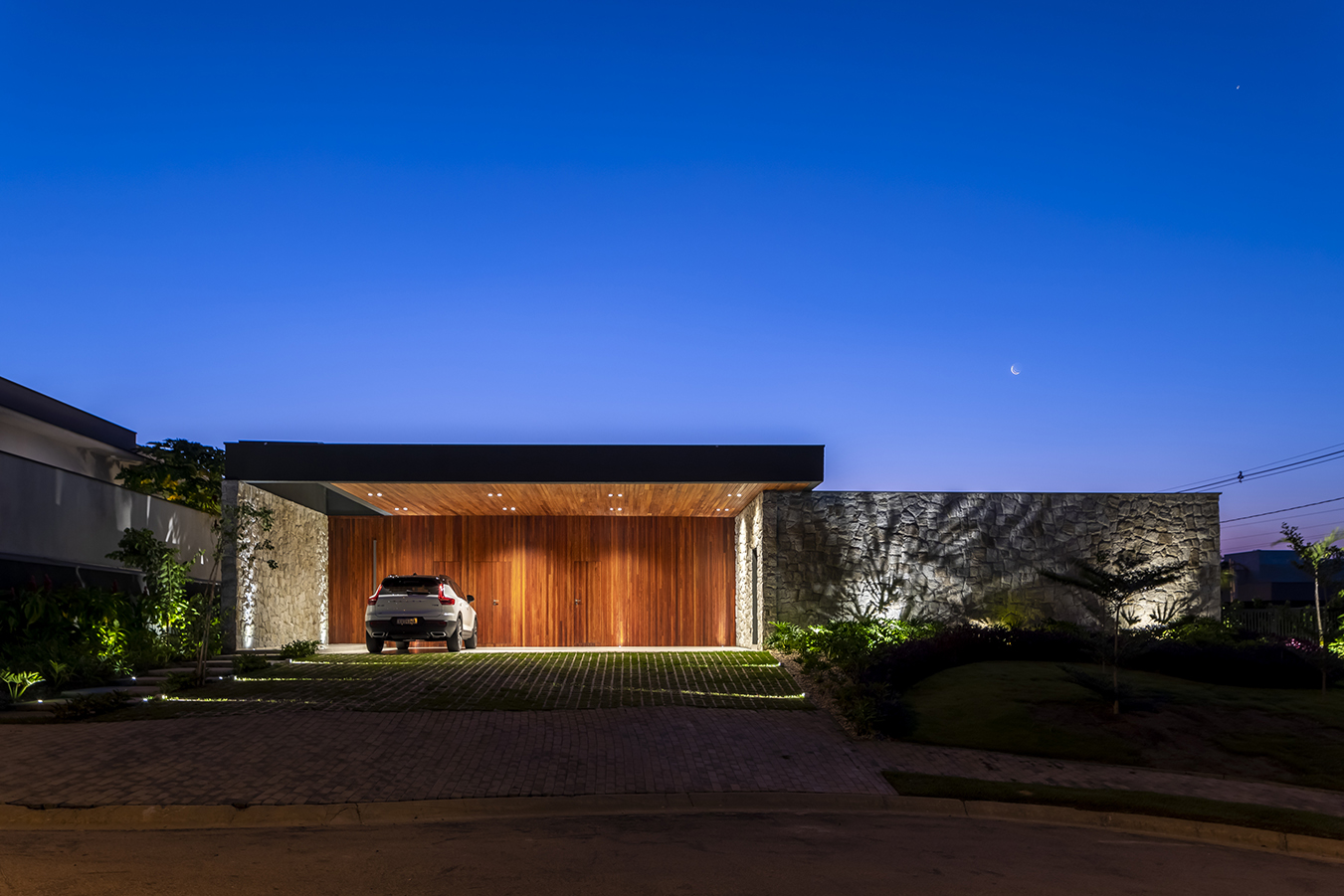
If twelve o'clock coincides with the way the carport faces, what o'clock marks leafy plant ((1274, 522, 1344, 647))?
The leafy plant is roughly at 10 o'clock from the carport.

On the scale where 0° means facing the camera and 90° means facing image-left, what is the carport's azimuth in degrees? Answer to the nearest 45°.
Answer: approximately 0°

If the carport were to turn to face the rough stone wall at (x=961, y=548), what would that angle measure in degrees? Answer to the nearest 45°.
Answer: approximately 45° to its left

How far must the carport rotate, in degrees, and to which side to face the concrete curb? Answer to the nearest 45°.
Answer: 0° — it already faces it

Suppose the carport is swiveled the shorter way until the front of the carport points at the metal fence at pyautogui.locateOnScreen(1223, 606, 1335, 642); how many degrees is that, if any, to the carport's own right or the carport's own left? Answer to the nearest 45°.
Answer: approximately 90° to the carport's own left
